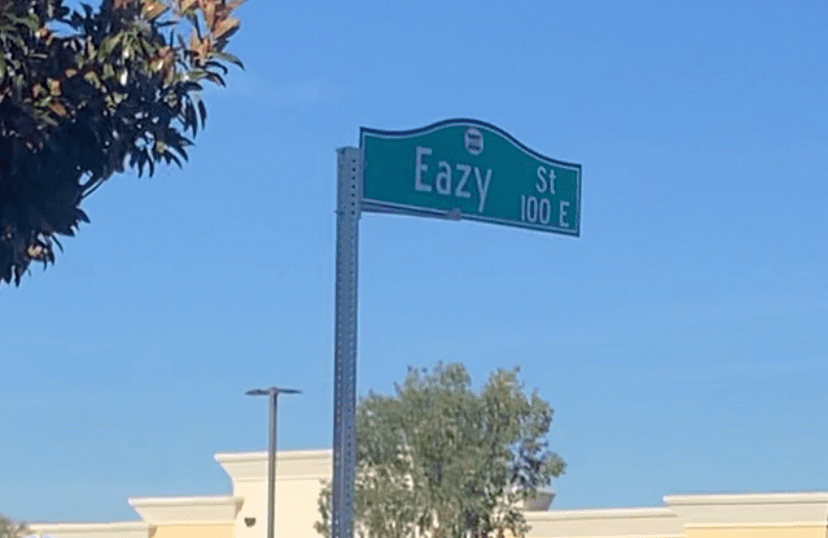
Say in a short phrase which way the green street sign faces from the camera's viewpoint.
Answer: facing the viewer and to the right of the viewer

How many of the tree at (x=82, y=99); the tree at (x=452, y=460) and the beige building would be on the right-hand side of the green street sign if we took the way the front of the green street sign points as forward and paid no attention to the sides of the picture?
1

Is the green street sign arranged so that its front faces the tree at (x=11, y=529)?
no

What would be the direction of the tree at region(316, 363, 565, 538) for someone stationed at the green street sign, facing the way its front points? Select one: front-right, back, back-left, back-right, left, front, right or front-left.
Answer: back-left

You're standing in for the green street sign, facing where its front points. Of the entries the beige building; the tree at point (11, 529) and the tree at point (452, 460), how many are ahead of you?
0

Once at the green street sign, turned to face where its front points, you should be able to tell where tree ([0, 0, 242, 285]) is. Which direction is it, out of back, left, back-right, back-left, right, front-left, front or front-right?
right

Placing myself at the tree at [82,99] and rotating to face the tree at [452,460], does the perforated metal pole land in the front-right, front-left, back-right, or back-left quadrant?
front-right

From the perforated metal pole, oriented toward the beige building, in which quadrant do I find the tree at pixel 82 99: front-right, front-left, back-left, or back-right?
back-left

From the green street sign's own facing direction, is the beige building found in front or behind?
behind

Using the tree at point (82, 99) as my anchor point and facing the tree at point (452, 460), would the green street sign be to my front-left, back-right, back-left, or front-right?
front-right
